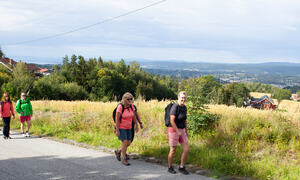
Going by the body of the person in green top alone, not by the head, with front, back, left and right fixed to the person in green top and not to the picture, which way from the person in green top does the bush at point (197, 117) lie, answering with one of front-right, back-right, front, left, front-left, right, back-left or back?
front-left

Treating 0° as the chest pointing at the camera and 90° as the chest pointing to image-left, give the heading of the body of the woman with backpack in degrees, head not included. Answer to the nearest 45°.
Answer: approximately 315°

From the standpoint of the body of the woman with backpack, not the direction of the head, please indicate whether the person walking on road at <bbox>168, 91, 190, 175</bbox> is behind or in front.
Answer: in front

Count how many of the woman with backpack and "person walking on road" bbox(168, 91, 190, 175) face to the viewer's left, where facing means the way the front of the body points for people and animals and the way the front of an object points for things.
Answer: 0

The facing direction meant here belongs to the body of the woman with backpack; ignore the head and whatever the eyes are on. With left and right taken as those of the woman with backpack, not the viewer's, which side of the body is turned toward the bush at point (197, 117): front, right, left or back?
left

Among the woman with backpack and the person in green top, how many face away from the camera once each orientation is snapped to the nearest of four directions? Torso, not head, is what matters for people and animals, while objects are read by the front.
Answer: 0

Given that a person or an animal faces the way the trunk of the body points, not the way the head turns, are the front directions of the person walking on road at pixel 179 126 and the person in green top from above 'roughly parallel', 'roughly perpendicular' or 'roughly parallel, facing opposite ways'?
roughly parallel

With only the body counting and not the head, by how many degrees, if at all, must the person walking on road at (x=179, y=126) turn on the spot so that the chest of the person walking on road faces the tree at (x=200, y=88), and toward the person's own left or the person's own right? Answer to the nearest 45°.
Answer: approximately 135° to the person's own left

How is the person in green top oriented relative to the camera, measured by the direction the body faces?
toward the camera

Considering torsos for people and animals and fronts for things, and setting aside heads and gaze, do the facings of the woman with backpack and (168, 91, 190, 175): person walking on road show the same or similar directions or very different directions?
same or similar directions

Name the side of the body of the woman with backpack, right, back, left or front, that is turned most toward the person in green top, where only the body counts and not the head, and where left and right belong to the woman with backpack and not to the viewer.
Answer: back

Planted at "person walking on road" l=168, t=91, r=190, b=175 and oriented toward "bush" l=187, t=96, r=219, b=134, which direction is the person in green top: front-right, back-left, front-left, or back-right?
front-left

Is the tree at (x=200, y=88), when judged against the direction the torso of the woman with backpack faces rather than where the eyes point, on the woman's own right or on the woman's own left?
on the woman's own left

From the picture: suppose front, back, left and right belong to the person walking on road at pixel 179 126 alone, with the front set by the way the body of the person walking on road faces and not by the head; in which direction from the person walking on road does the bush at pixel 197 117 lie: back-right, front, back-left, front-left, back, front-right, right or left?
back-left
